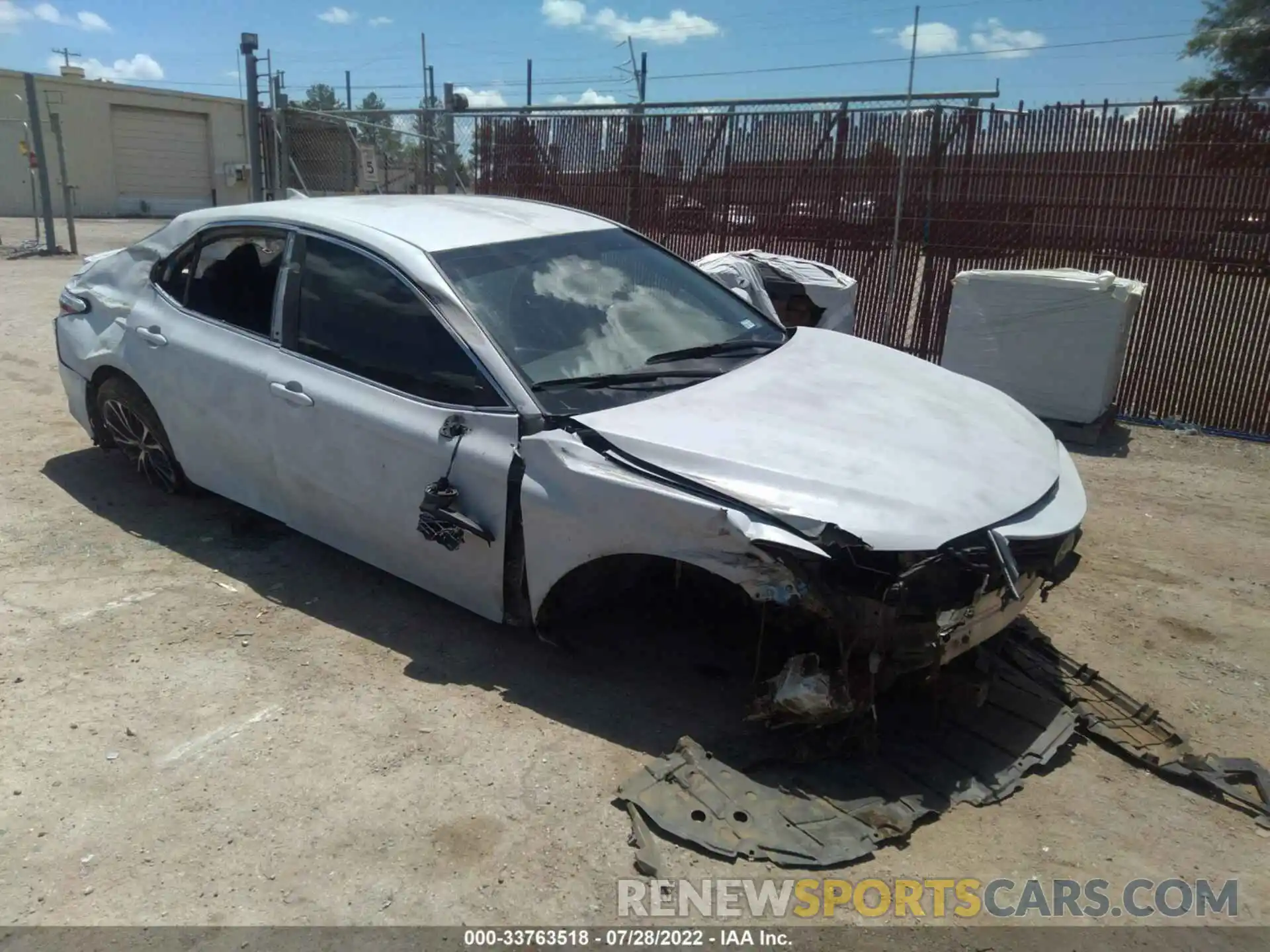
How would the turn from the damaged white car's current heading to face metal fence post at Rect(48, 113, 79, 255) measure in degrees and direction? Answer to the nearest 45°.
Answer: approximately 180°

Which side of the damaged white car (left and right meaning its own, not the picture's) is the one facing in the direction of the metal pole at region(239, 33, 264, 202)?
back

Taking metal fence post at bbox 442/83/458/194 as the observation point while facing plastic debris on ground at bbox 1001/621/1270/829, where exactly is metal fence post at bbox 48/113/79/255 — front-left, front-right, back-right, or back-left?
back-right

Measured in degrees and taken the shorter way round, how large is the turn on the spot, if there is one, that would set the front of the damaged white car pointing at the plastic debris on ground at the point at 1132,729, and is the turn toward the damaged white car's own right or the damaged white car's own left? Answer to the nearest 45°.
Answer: approximately 45° to the damaged white car's own left

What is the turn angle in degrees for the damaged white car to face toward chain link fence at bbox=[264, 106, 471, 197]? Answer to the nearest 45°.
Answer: approximately 135° to its left

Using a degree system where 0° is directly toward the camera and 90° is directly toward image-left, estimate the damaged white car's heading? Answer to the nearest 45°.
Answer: approximately 315°

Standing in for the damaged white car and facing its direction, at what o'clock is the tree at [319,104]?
The tree is roughly at 7 o'clock from the damaged white car.

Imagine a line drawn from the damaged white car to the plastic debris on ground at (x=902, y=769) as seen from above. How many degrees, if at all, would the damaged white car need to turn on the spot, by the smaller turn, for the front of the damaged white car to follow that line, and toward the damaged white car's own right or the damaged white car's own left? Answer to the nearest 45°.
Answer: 0° — it already faces it

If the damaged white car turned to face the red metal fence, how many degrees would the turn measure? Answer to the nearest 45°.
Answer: approximately 90° to its left

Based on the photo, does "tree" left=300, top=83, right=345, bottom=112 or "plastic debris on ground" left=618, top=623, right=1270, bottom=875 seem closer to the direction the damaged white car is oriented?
the plastic debris on ground

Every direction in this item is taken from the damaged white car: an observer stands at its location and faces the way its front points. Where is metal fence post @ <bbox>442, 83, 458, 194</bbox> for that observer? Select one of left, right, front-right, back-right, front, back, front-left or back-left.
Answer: back-left

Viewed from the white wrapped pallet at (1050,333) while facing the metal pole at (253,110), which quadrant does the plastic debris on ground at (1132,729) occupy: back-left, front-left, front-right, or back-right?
back-left

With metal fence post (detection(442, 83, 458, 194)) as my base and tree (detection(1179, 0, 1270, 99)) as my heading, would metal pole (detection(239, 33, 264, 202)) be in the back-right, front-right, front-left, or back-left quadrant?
back-left
